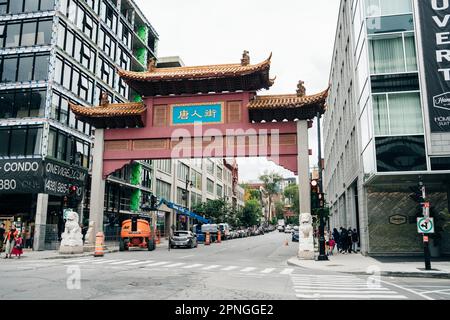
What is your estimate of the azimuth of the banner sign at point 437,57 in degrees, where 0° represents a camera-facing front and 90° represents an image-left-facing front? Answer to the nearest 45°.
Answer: approximately 0°
